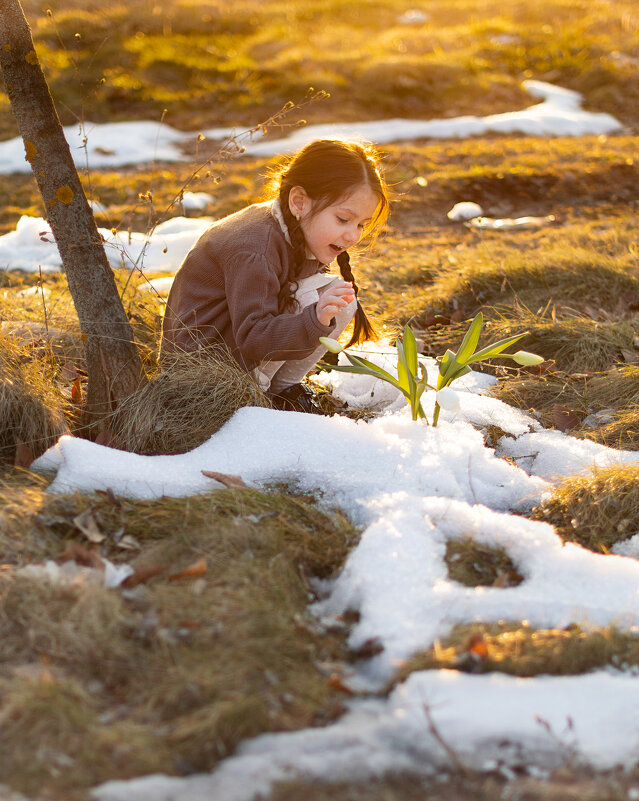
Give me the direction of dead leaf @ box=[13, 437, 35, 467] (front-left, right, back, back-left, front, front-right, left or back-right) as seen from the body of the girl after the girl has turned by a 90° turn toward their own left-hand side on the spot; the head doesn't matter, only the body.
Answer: back-left

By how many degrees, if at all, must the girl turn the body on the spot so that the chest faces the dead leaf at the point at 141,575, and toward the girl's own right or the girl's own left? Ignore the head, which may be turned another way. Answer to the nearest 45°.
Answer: approximately 90° to the girl's own right

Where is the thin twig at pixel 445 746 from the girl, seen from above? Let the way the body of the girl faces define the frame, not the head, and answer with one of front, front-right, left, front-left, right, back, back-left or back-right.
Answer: right

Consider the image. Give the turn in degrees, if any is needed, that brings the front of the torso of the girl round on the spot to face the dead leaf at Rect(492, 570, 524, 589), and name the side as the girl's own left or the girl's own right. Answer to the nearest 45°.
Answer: approximately 90° to the girl's own right

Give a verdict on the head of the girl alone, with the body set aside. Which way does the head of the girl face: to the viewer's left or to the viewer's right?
to the viewer's right

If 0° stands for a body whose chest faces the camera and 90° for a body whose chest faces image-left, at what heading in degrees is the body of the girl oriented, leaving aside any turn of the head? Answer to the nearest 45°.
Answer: approximately 270°

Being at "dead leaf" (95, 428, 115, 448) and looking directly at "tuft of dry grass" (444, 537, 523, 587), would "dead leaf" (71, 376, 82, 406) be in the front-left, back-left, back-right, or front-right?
back-left

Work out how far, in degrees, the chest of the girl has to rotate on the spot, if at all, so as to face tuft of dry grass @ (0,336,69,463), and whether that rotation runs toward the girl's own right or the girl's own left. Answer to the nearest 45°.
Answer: approximately 135° to the girl's own right

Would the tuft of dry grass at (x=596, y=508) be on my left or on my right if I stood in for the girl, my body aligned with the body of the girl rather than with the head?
on my right

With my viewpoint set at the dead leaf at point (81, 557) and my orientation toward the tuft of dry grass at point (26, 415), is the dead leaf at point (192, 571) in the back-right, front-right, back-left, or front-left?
back-right
